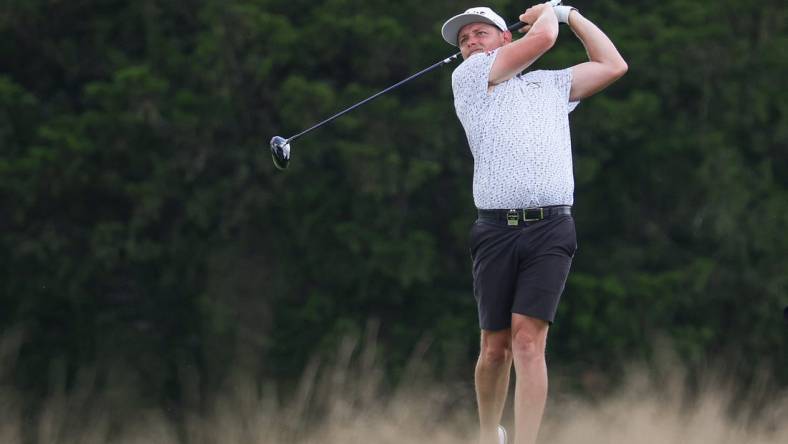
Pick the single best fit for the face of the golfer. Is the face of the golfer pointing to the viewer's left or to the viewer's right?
to the viewer's left

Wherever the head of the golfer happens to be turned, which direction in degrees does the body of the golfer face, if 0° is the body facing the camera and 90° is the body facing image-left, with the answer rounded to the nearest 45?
approximately 0°
